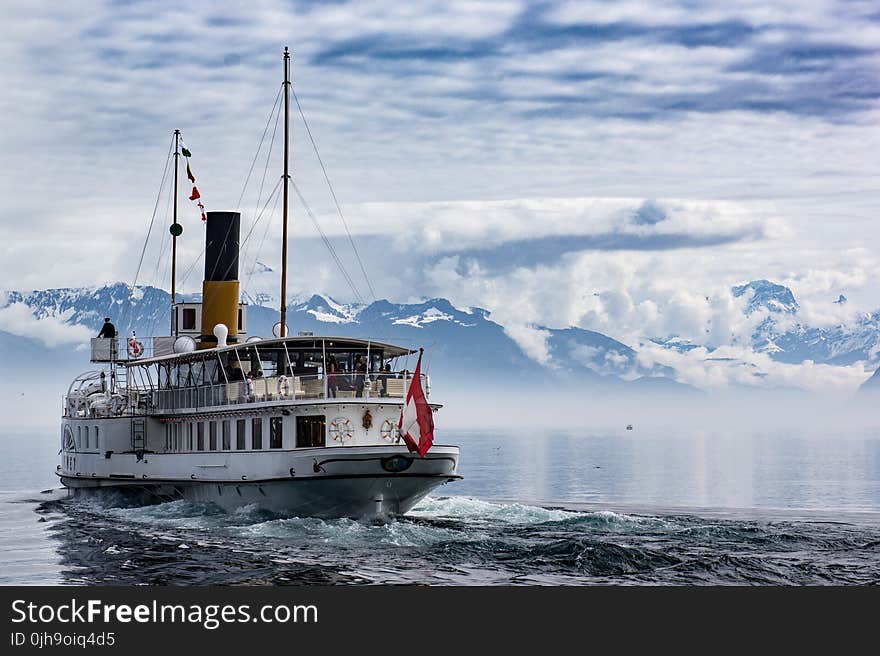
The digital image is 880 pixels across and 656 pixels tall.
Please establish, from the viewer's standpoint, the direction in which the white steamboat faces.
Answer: facing away from the viewer and to the left of the viewer
